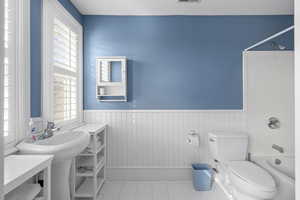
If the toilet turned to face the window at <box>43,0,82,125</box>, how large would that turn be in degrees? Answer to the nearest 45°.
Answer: approximately 90° to its right

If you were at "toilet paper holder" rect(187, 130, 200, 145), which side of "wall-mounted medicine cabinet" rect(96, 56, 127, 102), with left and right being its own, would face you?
left

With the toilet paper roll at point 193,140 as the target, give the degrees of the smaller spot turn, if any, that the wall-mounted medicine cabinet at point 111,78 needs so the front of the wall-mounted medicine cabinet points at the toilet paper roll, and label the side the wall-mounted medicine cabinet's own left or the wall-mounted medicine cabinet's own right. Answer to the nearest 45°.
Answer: approximately 90° to the wall-mounted medicine cabinet's own left

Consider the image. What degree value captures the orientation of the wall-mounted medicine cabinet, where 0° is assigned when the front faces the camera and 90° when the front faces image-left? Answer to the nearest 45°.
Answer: approximately 0°

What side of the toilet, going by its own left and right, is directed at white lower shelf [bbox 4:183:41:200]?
right

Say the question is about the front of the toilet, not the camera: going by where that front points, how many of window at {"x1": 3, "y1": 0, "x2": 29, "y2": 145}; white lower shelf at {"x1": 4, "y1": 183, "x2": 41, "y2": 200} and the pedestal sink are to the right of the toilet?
3

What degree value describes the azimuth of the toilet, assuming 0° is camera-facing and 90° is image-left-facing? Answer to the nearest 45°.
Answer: approximately 315°

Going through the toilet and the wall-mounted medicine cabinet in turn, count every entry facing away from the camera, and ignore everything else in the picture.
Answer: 0

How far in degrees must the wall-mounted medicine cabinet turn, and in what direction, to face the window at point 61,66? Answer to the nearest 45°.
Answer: approximately 45° to its right

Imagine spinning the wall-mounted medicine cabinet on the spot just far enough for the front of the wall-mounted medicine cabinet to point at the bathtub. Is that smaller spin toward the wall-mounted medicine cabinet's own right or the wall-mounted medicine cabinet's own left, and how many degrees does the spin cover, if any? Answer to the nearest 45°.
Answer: approximately 90° to the wall-mounted medicine cabinet's own left

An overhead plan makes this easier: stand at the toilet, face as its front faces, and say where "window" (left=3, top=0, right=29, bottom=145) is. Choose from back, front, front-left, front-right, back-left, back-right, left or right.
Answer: right
